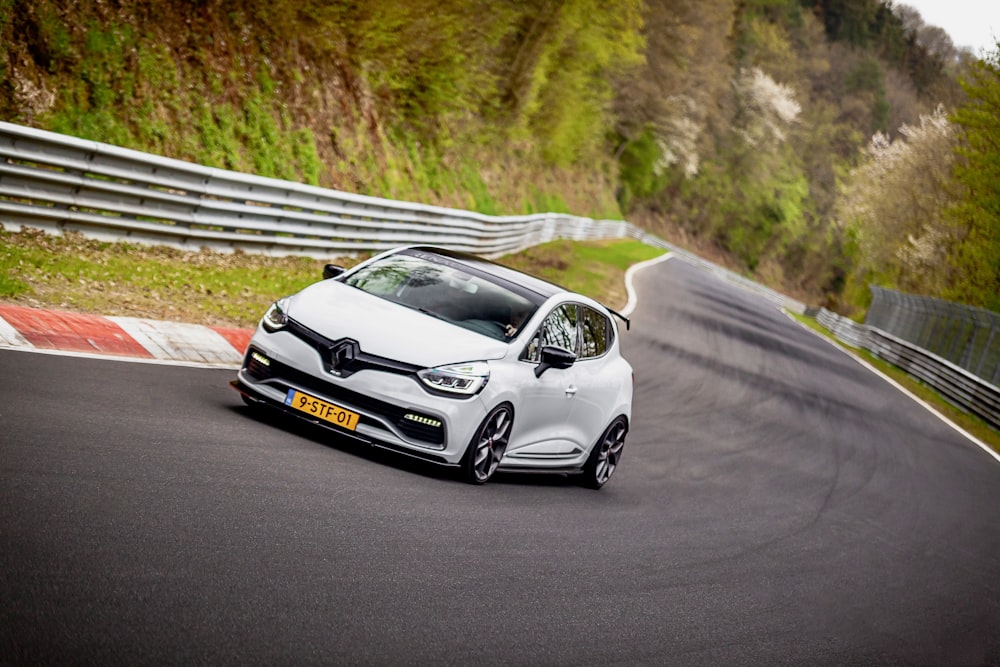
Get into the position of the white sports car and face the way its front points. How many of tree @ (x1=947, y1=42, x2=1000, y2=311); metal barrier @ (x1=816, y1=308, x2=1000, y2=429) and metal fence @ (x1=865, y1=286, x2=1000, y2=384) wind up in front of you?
0

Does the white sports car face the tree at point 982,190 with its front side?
no

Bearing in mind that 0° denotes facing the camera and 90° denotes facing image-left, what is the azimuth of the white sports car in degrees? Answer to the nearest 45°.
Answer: approximately 45°

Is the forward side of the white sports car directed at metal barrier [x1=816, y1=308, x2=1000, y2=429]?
no

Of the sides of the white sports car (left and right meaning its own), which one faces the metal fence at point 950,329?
back
